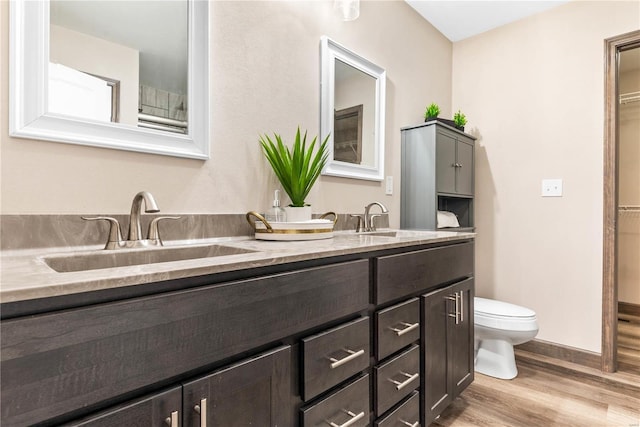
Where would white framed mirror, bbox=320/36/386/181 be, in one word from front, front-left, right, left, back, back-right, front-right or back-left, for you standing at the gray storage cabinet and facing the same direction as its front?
right

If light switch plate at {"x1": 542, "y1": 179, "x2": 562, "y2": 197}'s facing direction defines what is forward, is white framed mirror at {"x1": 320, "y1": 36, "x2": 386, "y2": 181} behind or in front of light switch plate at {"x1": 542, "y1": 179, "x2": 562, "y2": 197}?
in front

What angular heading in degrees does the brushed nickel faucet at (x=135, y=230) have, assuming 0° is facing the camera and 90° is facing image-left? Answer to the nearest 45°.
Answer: approximately 315°

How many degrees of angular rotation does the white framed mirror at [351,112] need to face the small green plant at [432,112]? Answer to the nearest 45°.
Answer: approximately 90° to its left

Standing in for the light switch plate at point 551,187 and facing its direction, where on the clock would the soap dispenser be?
The soap dispenser is roughly at 1 o'clock from the light switch plate.

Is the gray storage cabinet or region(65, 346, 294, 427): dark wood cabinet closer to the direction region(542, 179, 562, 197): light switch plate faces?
the dark wood cabinet

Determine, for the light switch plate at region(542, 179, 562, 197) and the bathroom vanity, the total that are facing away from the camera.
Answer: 0

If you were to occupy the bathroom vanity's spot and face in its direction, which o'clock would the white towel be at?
The white towel is roughly at 9 o'clock from the bathroom vanity.

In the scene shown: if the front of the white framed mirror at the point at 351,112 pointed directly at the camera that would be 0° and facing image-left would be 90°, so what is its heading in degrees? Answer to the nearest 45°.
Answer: approximately 315°

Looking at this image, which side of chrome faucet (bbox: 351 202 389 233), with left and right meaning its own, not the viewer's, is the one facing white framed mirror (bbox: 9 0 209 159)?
right

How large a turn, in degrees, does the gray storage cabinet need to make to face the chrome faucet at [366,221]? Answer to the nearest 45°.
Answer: approximately 90° to its right

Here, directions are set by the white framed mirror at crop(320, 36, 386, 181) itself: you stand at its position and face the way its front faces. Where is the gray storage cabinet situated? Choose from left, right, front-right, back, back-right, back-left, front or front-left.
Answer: left
